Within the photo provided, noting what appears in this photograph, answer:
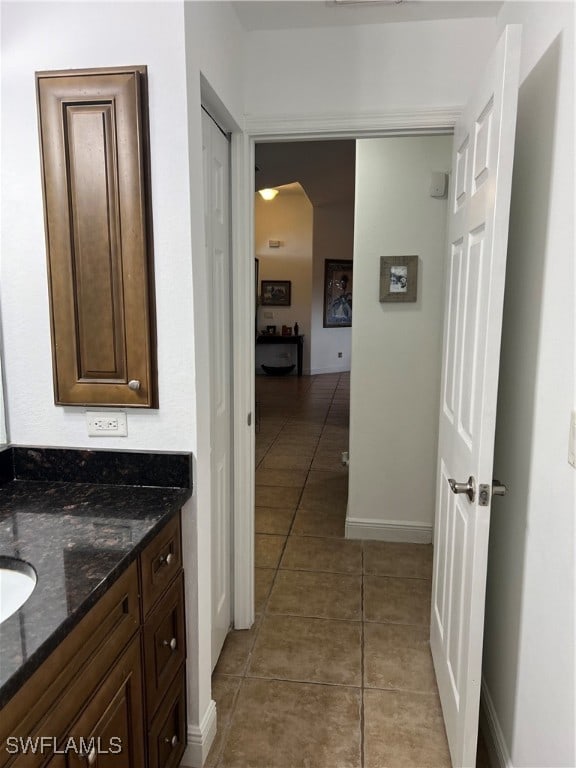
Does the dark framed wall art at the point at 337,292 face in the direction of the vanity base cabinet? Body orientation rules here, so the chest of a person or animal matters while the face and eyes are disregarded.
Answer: yes

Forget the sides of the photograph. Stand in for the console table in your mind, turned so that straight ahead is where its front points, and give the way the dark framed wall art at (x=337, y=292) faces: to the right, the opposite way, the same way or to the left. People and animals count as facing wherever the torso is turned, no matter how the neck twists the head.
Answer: the same way

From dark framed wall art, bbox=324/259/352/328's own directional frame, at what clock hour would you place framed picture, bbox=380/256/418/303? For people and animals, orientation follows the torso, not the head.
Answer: The framed picture is roughly at 12 o'clock from the dark framed wall art.

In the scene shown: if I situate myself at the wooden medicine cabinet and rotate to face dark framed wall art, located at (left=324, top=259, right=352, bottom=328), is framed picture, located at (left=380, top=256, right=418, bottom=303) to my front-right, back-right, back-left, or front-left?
front-right

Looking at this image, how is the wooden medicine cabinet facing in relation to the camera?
toward the camera

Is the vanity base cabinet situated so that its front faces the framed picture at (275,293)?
no

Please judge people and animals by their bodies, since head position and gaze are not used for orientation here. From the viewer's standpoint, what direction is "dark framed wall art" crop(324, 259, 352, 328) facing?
toward the camera

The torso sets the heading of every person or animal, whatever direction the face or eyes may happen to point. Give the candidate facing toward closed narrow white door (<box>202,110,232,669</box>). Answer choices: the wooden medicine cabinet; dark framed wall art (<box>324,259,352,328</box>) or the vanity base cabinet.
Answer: the dark framed wall art

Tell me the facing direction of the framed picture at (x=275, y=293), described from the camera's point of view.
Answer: facing the viewer

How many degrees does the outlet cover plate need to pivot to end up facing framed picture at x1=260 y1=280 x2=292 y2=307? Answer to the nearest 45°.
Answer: approximately 180°

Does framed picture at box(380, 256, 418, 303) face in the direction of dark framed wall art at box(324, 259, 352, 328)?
no

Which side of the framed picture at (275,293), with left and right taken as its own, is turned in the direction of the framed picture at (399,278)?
front

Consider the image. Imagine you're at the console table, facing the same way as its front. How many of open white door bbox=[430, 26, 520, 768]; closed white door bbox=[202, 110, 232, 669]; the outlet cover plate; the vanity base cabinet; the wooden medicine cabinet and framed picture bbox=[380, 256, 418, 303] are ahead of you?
6

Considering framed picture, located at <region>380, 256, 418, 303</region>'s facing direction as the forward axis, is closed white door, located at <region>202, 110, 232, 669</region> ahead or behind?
ahead

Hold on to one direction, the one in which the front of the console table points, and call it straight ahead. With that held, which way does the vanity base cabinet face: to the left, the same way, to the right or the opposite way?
to the left

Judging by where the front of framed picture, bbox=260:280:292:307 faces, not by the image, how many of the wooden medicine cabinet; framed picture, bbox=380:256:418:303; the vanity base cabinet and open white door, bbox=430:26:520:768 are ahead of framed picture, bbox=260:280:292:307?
4
